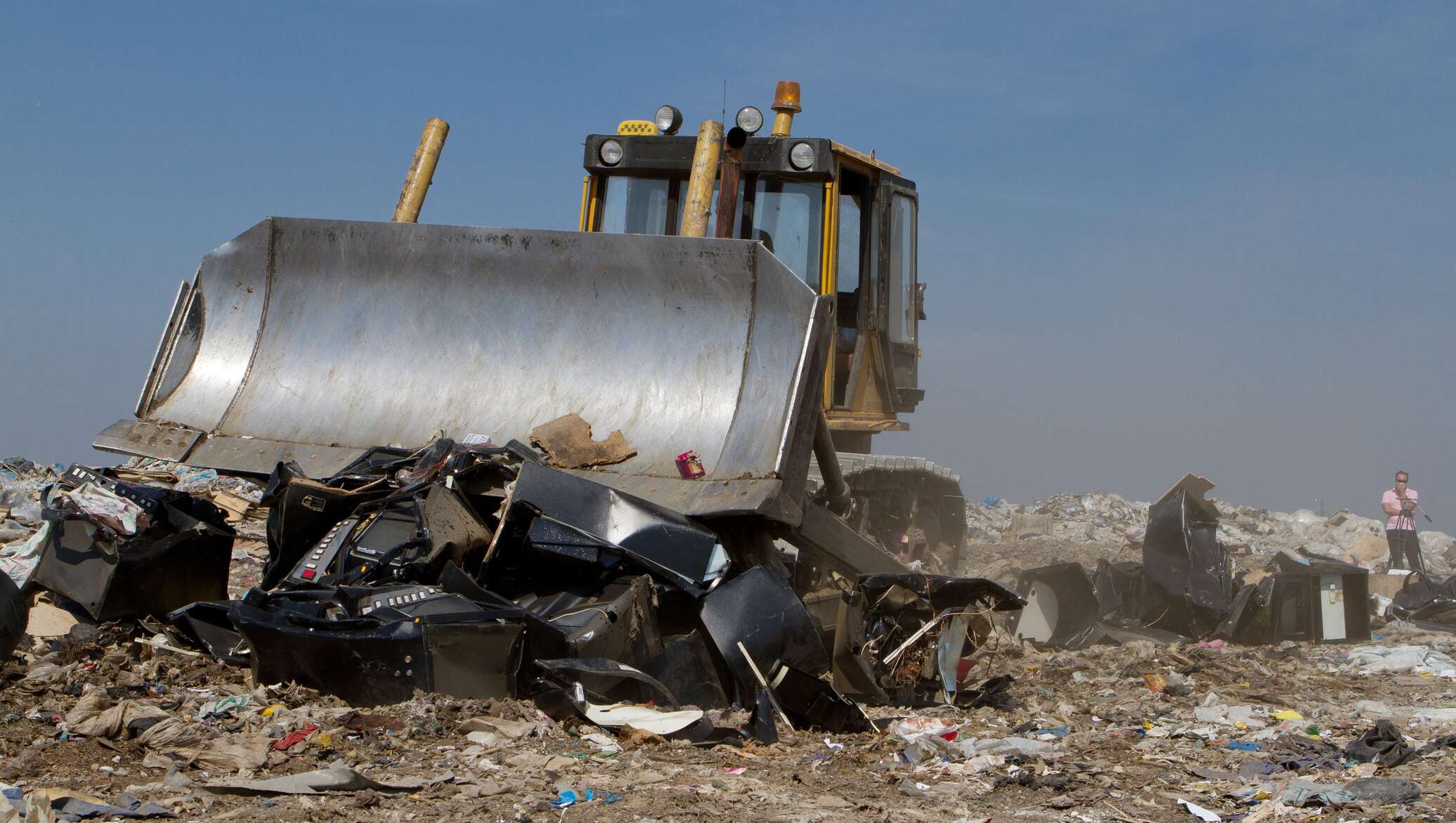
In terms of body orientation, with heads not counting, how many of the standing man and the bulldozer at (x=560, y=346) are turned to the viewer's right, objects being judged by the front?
0

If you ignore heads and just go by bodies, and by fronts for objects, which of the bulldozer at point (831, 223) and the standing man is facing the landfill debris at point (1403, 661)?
the standing man

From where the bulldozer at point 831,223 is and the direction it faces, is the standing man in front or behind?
behind

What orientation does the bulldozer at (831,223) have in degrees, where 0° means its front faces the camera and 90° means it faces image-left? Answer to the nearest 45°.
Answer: approximately 45°

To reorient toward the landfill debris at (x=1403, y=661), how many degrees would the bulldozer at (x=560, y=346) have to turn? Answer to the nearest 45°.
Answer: approximately 135° to its left

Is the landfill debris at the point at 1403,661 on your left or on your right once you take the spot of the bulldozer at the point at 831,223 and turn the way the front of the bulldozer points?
on your left

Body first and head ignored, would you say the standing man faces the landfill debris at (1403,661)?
yes

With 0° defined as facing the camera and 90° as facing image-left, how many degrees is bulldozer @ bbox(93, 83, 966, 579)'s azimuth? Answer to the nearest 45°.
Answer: approximately 45°

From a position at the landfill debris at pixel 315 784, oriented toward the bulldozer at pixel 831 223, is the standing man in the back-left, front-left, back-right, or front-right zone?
front-right

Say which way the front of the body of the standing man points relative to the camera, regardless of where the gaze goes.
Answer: toward the camera

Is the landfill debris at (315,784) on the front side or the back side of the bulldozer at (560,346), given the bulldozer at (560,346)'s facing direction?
on the front side
